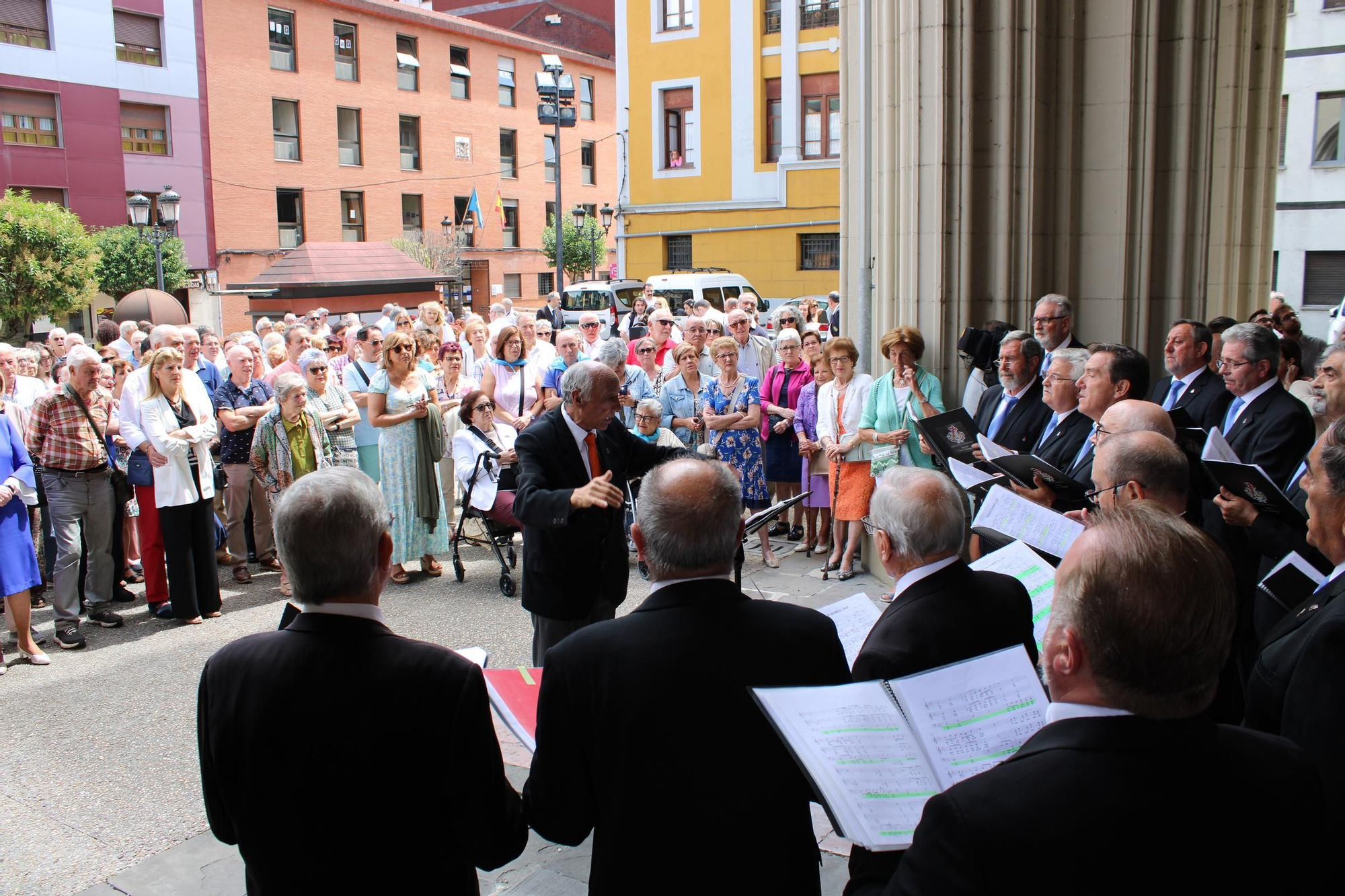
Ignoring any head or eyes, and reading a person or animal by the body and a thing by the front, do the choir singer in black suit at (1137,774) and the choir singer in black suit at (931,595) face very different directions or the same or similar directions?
same or similar directions

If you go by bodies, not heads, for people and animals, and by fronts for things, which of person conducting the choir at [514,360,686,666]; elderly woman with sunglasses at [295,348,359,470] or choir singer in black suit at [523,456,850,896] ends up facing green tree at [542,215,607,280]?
choir singer in black suit at [523,456,850,896]

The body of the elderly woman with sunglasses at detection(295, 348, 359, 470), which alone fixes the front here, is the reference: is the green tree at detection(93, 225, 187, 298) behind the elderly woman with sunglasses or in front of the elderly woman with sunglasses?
behind

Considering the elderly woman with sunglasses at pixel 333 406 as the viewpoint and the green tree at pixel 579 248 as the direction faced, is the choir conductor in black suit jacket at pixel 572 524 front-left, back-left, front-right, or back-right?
back-right

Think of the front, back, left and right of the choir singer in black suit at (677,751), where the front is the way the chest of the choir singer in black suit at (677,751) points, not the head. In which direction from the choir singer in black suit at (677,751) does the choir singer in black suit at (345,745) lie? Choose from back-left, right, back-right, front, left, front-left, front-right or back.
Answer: left

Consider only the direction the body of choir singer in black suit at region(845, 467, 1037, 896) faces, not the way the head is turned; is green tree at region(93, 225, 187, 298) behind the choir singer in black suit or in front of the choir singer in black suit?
in front

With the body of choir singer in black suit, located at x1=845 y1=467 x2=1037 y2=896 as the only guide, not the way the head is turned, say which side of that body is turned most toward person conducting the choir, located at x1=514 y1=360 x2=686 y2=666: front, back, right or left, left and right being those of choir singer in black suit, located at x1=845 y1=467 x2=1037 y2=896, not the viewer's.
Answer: front

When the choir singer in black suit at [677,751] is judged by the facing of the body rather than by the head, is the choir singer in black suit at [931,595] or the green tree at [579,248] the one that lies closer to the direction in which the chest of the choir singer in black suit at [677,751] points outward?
the green tree

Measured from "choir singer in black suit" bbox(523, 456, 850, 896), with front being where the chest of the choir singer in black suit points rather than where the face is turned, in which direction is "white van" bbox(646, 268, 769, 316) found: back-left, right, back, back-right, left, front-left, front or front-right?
front

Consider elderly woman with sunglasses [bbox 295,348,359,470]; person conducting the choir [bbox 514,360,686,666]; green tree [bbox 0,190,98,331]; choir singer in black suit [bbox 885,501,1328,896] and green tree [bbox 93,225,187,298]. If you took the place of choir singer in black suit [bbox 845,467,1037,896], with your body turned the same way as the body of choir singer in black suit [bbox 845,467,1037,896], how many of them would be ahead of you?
4

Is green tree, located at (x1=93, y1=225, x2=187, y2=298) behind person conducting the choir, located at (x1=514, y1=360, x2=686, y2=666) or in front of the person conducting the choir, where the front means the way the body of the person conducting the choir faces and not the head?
behind

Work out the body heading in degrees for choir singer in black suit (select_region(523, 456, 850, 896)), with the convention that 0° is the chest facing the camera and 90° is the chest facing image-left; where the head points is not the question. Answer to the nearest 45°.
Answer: approximately 180°

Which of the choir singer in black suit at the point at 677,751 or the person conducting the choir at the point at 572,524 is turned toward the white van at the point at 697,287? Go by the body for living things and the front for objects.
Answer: the choir singer in black suit at the point at 677,751

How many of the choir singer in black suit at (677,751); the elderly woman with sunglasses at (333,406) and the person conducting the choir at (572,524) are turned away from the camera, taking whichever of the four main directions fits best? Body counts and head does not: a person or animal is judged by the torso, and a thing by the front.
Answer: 1

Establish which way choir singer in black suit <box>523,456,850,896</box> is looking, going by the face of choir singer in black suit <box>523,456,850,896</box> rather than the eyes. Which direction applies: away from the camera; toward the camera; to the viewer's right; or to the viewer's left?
away from the camera

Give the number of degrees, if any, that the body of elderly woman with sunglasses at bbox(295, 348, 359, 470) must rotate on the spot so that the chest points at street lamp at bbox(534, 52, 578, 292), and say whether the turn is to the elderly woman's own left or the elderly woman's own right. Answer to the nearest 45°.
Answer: approximately 135° to the elderly woman's own left

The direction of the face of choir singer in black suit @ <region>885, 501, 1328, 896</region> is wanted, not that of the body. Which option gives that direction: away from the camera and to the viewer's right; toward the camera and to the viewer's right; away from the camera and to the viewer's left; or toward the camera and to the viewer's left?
away from the camera and to the viewer's left

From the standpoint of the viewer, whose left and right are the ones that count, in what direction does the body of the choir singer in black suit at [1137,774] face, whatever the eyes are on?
facing away from the viewer and to the left of the viewer

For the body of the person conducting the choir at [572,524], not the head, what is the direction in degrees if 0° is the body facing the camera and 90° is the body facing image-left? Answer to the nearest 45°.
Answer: approximately 315°
